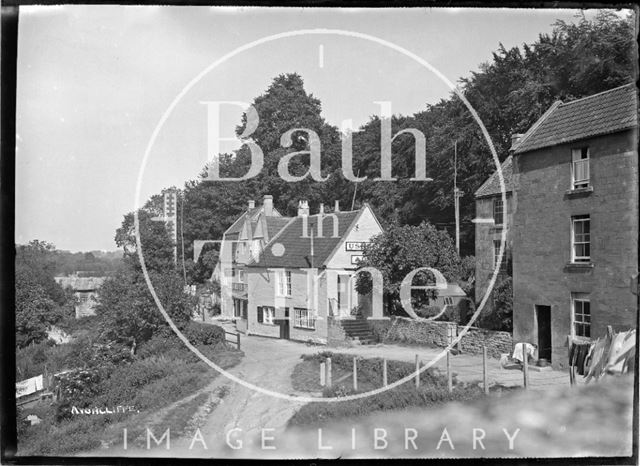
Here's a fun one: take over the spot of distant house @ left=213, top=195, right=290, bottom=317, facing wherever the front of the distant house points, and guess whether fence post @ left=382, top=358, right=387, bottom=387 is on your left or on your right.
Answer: on your left

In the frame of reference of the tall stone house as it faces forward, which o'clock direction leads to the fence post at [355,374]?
The fence post is roughly at 1 o'clock from the tall stone house.

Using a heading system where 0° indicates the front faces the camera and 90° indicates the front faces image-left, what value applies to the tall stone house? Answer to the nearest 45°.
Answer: approximately 45°

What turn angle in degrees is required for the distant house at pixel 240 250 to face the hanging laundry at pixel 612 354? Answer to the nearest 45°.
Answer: approximately 45° to its left
